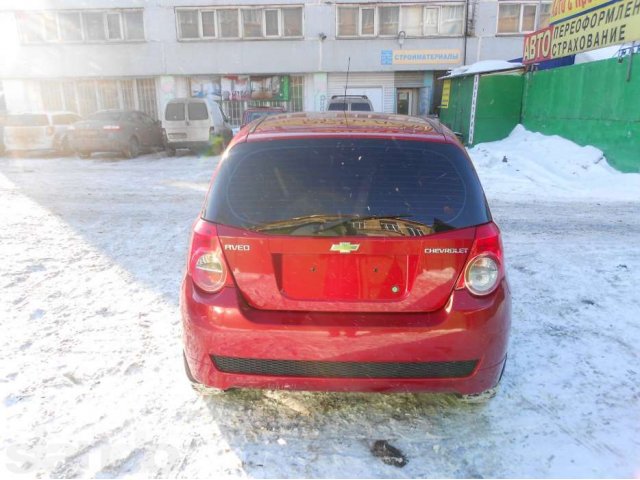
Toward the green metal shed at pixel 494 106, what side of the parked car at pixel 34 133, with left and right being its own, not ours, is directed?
right

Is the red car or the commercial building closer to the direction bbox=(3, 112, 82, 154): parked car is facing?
the commercial building

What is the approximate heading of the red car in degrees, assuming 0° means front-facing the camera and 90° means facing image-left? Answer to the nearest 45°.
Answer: approximately 180°

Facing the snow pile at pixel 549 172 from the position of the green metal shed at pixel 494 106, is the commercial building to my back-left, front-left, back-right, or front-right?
back-right

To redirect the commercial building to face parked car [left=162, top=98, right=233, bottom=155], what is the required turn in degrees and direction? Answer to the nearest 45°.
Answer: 0° — it already faces it

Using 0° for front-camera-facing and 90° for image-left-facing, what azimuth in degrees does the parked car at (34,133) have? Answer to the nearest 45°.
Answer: approximately 225°

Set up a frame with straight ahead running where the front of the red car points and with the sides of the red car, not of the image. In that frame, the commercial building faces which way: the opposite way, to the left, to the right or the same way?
the opposite way

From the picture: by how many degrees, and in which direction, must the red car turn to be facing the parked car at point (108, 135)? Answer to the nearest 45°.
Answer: approximately 45° to its left

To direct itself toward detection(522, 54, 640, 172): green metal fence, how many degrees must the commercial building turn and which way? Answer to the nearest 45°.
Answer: approximately 45° to its left

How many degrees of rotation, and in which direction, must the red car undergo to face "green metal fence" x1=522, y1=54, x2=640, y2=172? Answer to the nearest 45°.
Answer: approximately 45° to its right

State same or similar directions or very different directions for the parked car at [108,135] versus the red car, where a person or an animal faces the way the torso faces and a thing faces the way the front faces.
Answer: same or similar directions

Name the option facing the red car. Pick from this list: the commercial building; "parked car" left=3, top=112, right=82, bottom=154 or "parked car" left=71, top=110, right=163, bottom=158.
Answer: the commercial building

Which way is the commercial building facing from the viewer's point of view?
toward the camera

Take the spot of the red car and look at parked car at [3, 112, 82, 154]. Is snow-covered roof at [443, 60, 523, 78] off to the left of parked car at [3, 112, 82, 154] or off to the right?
right

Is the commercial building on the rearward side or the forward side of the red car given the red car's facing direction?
on the forward side

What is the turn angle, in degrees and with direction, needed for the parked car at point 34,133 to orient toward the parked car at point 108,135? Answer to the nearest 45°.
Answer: approximately 90° to its right
